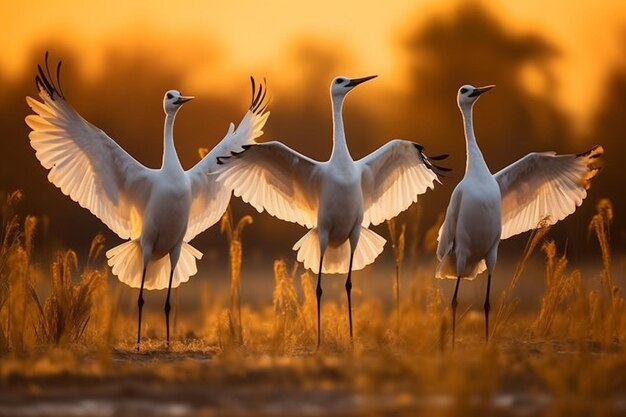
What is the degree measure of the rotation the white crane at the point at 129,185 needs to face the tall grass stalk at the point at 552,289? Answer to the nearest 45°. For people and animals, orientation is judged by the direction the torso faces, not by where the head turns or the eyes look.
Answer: approximately 45° to its left

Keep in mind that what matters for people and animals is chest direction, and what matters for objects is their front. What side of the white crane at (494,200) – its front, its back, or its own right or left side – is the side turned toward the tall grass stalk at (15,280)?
right

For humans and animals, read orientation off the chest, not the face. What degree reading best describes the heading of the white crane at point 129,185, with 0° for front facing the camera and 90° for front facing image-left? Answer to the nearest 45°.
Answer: approximately 315°

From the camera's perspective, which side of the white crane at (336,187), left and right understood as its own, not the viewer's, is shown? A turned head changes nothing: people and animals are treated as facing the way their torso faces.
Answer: front

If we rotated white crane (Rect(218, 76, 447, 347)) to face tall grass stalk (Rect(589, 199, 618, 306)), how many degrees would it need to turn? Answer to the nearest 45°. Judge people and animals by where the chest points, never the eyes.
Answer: approximately 90° to its left

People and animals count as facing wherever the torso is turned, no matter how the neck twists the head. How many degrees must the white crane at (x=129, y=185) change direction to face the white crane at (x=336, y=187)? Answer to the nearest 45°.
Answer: approximately 45° to its left

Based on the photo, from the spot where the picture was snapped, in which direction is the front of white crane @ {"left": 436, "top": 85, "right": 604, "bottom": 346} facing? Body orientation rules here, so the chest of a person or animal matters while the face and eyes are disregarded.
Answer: facing the viewer and to the right of the viewer

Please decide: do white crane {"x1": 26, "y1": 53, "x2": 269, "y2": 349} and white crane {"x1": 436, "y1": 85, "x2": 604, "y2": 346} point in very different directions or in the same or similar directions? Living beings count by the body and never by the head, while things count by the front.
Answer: same or similar directions

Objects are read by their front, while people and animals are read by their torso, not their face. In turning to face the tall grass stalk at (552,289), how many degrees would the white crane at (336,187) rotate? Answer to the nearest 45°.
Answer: approximately 90° to its left

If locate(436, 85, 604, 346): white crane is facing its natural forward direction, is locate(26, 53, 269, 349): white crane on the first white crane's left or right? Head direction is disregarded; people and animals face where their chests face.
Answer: on its right

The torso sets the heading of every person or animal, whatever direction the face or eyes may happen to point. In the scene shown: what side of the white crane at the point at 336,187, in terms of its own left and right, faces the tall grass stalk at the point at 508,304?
left

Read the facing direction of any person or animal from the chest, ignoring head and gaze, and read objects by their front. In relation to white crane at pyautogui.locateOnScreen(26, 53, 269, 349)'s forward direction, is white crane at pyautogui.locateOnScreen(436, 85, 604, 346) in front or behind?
in front

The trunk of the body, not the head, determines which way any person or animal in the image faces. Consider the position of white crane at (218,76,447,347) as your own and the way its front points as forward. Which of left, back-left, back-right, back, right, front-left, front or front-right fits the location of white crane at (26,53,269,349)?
right
